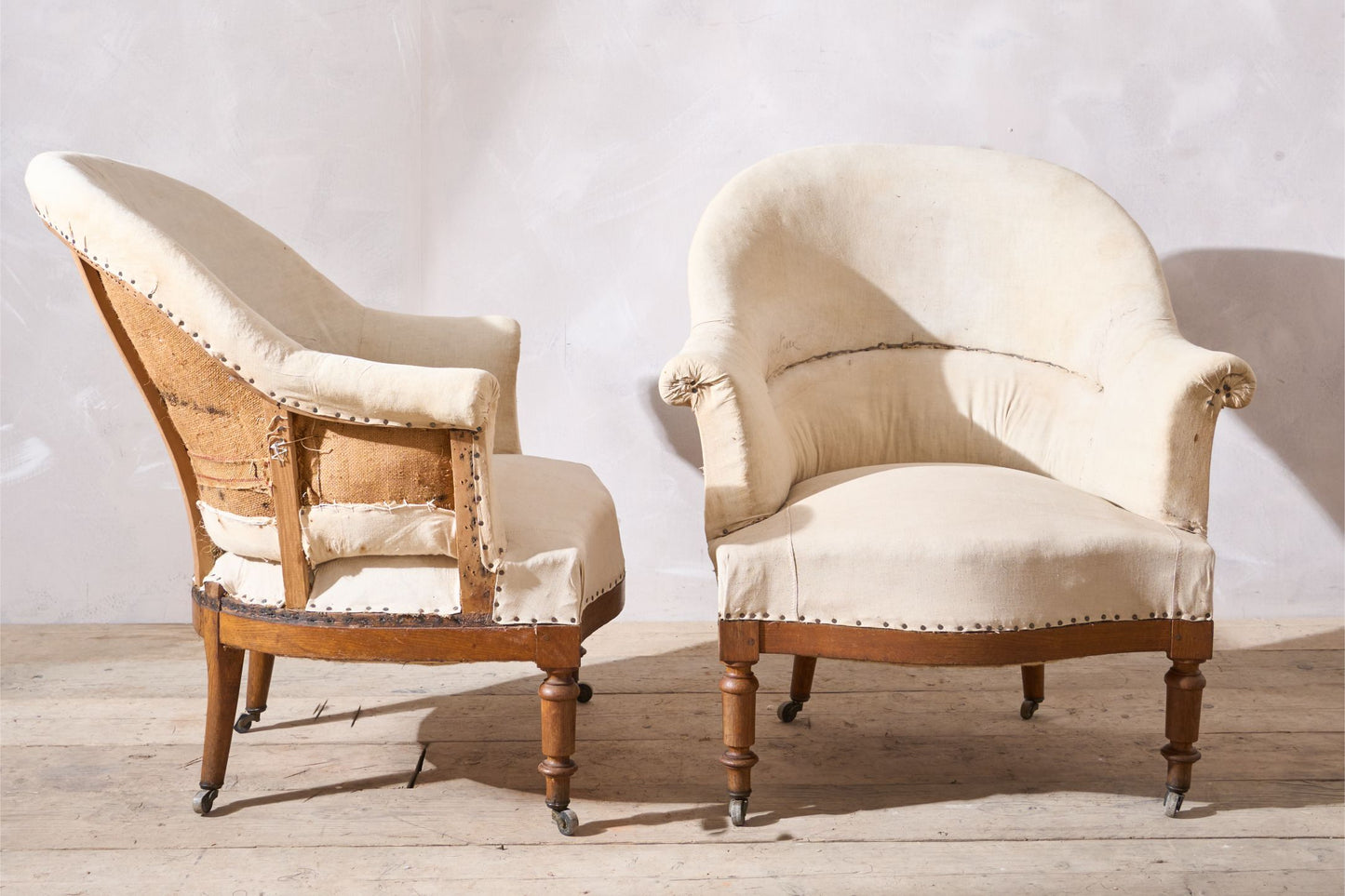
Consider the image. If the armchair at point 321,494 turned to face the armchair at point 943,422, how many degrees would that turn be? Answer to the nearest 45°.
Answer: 0° — it already faces it

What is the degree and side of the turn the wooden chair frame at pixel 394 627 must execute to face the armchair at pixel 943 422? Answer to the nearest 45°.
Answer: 0° — it already faces it

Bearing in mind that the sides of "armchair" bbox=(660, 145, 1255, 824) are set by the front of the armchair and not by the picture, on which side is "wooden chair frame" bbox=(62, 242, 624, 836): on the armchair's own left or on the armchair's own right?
on the armchair's own right

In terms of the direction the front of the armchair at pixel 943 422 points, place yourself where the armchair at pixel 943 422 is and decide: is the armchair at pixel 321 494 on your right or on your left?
on your right

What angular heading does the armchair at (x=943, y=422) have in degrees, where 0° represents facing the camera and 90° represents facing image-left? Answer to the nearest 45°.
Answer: approximately 0°

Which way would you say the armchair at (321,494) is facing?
to the viewer's right

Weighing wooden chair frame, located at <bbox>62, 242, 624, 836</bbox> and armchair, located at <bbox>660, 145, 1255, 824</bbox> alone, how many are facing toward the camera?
1

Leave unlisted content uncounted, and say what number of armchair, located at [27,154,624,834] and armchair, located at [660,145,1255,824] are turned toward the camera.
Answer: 1
